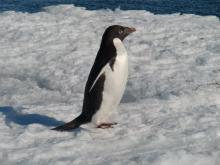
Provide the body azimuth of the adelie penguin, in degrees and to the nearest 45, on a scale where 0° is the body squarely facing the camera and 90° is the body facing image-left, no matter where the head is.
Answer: approximately 270°
